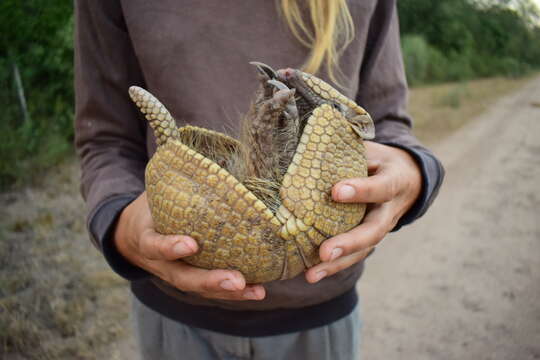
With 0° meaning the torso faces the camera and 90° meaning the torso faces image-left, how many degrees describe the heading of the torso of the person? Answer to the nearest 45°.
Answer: approximately 0°

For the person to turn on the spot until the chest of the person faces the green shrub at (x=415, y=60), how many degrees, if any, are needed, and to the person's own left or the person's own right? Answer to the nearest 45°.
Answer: approximately 180°

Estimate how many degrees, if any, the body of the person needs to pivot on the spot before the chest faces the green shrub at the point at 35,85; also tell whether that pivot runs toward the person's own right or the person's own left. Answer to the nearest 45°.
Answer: approximately 135° to the person's own right
